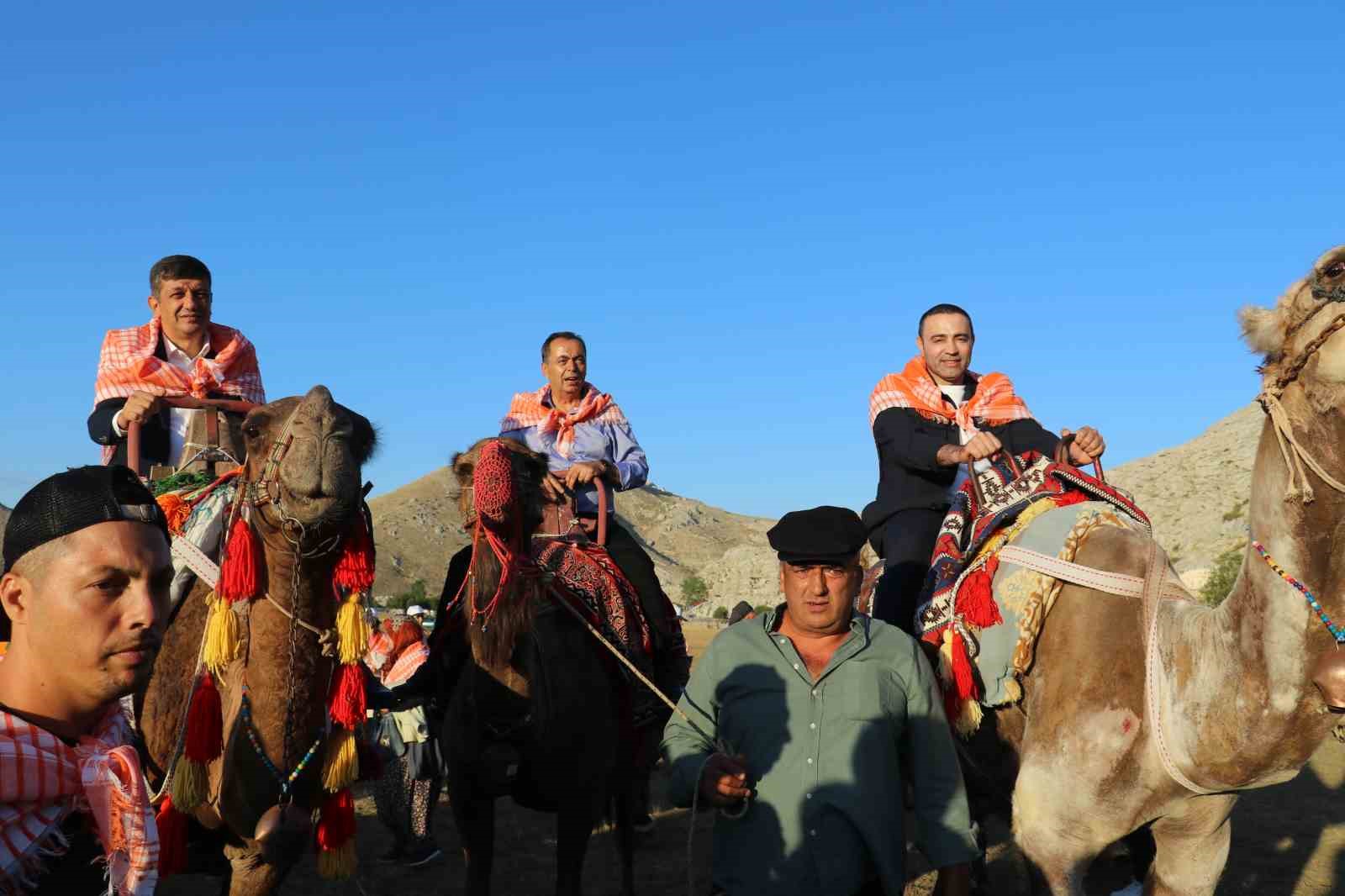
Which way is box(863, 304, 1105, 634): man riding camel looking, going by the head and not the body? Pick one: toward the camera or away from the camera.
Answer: toward the camera

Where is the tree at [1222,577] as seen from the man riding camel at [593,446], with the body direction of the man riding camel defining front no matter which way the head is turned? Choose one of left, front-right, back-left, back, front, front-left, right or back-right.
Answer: back-left

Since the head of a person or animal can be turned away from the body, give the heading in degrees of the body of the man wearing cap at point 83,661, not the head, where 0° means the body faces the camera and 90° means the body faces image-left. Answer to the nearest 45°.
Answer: approximately 315°

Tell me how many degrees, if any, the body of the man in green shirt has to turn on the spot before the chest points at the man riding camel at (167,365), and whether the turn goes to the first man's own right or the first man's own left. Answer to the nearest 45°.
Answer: approximately 135° to the first man's own right

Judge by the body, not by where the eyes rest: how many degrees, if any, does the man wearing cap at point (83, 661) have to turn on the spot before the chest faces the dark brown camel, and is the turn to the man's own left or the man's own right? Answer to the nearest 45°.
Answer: approximately 90° to the man's own left

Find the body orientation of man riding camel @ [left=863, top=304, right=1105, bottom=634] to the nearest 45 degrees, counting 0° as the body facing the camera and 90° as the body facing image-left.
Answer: approximately 315°

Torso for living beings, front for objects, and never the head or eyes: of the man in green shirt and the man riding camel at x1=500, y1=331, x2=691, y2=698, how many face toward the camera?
2

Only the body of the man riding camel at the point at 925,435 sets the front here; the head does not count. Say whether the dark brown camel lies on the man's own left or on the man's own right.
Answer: on the man's own right

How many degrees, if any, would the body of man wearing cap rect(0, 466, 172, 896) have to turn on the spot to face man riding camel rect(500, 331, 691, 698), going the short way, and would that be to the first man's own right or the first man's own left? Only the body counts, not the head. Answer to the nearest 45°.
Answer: approximately 90° to the first man's own left

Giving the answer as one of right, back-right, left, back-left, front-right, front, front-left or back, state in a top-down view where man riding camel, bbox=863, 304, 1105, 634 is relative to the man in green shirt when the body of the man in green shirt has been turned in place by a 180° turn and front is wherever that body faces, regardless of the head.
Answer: front

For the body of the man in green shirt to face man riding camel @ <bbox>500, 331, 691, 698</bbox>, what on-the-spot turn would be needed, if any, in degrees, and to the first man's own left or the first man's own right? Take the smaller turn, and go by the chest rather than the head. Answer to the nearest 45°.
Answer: approximately 180°

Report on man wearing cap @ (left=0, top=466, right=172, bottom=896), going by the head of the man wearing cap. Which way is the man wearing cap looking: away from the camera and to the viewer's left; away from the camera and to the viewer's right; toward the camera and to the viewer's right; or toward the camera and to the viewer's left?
toward the camera and to the viewer's right

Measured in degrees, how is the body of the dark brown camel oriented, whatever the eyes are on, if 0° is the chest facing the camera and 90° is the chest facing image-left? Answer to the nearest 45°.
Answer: approximately 45°

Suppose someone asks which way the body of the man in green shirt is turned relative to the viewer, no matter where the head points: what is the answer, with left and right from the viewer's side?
facing the viewer

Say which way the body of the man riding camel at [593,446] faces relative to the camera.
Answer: toward the camera
